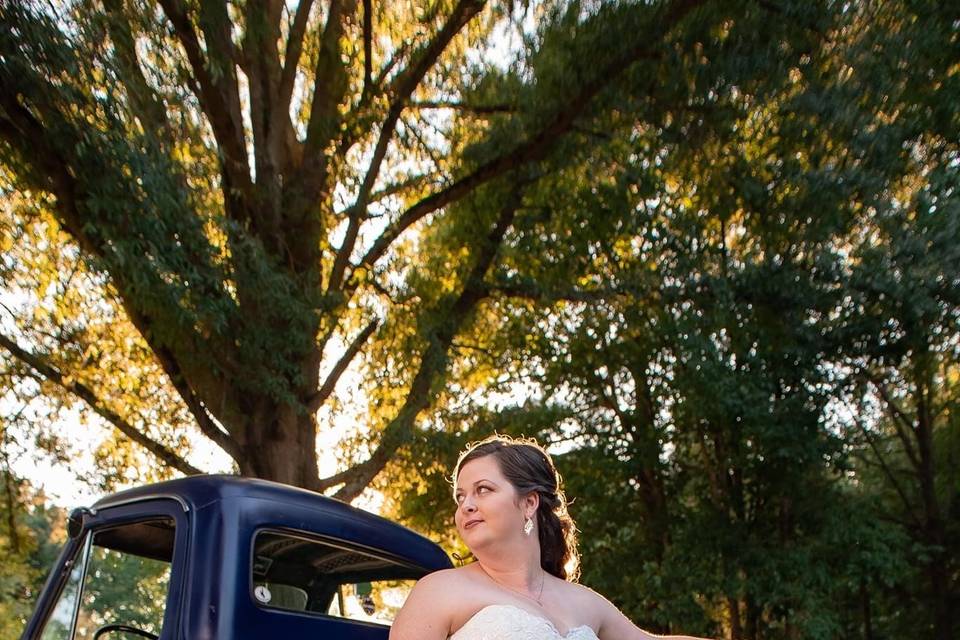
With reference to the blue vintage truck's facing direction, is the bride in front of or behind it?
behind

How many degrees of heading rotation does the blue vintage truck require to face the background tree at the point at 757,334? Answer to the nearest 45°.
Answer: approximately 90° to its right

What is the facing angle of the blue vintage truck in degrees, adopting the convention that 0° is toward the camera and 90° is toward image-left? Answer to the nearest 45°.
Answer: approximately 135°

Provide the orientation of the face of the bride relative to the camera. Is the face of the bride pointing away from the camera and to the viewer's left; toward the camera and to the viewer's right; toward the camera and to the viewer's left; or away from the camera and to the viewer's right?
toward the camera and to the viewer's left
